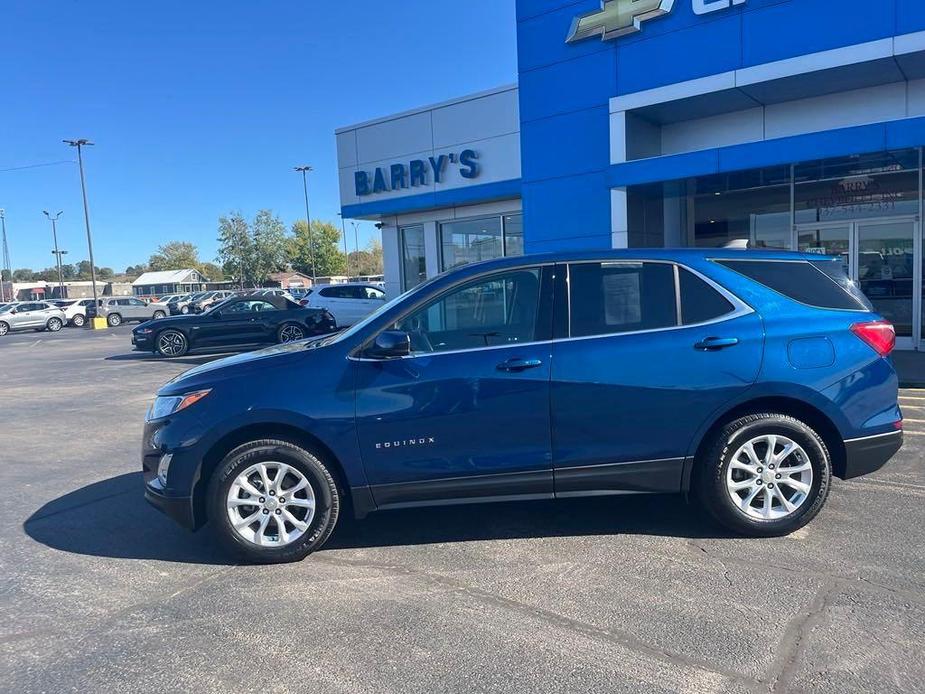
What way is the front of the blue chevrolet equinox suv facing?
to the viewer's left

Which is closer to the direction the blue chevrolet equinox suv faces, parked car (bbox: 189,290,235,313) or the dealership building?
the parked car

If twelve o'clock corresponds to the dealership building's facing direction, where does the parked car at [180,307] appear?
The parked car is roughly at 3 o'clock from the dealership building.

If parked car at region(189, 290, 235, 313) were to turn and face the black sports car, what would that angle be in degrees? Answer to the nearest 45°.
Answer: approximately 45° to its left

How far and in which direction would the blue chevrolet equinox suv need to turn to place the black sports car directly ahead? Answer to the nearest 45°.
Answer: approximately 45° to its right

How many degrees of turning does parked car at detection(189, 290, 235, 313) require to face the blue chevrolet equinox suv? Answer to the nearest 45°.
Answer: approximately 45° to its left

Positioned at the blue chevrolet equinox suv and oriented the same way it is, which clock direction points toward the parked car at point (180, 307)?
The parked car is roughly at 2 o'clock from the blue chevrolet equinox suv.

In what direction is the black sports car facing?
to the viewer's left

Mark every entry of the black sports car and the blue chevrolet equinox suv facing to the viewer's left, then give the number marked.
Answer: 2

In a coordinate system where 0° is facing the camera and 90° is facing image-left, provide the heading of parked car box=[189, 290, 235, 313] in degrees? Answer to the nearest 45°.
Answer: approximately 45°
